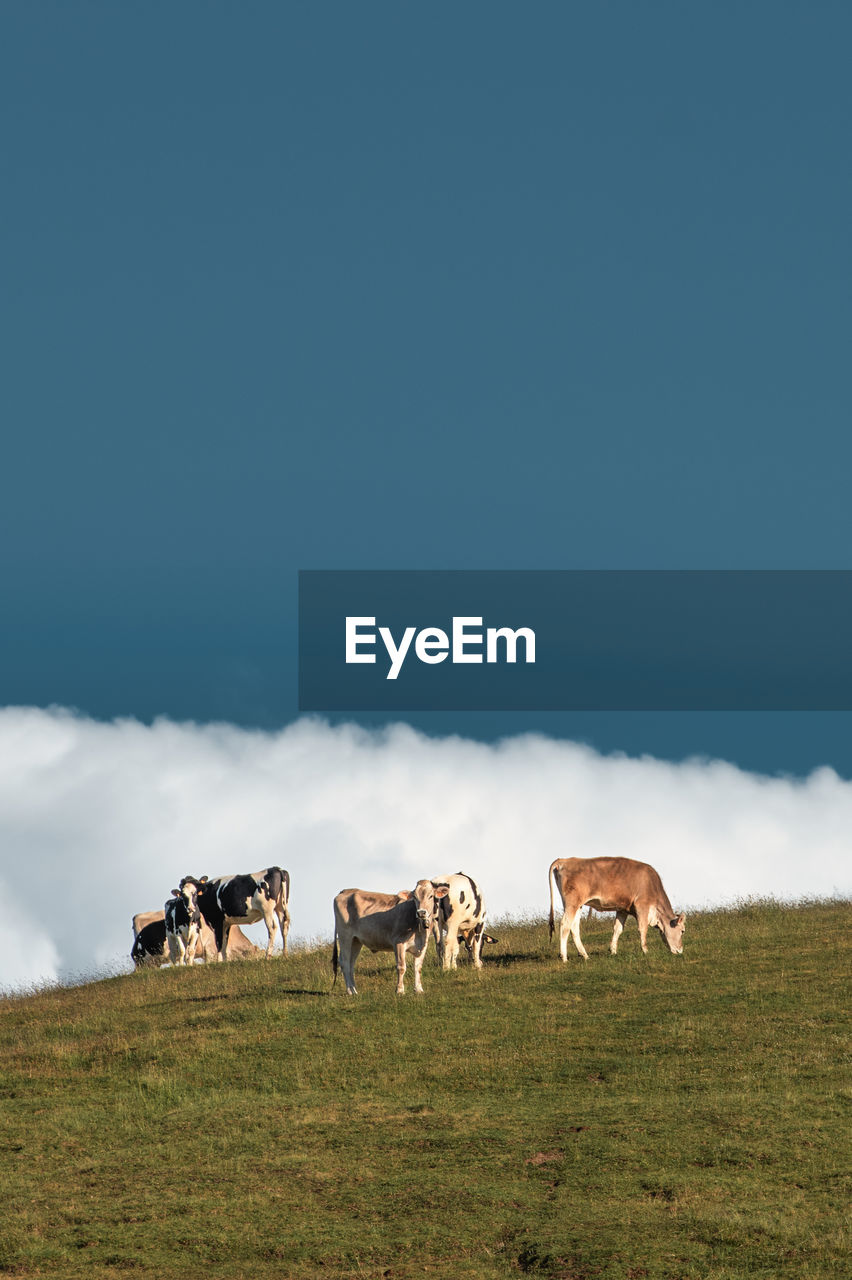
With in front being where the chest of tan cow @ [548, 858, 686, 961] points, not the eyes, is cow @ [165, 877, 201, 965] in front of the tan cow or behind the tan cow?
behind

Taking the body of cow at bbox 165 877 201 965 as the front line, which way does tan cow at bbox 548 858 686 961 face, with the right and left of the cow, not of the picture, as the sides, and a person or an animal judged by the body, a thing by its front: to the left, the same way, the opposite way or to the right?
to the left

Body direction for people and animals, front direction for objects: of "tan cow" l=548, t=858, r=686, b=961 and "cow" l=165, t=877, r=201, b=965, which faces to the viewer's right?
the tan cow

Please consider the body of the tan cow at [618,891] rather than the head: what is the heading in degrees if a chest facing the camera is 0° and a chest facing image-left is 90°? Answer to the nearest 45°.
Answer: approximately 270°

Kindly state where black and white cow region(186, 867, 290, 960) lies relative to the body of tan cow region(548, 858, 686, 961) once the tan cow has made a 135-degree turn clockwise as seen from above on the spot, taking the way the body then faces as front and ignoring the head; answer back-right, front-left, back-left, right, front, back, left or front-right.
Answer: right

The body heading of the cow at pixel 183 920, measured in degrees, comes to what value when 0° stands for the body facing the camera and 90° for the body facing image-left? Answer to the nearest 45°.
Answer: approximately 0°

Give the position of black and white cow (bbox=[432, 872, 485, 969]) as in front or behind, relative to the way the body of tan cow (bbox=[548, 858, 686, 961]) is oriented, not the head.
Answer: behind

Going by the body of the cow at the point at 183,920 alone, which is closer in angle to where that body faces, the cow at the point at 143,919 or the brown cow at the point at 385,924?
the brown cow

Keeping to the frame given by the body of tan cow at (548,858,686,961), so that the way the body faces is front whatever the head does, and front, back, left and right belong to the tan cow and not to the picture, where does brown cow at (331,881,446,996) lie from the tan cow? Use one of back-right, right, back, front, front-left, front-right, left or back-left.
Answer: back-right

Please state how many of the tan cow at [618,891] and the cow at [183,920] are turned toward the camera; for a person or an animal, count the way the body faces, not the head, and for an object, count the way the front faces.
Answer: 1
